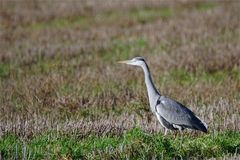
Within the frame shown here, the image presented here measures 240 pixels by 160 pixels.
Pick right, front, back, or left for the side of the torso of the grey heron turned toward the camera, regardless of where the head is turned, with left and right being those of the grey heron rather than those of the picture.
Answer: left
